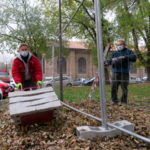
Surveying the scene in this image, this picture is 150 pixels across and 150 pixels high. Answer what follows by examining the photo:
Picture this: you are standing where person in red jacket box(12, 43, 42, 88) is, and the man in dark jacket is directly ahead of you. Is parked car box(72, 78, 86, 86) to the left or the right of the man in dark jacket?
left

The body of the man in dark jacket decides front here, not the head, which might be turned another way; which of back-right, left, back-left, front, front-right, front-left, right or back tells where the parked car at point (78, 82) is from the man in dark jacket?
back-right

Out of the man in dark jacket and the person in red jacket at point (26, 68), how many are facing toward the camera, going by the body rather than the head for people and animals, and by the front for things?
2

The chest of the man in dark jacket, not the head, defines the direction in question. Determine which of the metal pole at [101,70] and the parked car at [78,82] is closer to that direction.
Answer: the metal pole

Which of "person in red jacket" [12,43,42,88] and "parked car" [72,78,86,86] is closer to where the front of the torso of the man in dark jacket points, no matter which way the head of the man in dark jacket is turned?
the person in red jacket

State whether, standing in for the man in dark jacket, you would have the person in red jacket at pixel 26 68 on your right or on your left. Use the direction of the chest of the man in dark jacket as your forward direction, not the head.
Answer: on your right

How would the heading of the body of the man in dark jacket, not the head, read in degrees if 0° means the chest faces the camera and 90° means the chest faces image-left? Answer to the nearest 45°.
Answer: approximately 0°

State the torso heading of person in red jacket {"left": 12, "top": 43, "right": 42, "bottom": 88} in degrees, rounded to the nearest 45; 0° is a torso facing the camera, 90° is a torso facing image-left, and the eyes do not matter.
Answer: approximately 0°

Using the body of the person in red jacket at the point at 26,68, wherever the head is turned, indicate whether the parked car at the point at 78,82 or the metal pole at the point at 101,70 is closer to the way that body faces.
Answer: the metal pole

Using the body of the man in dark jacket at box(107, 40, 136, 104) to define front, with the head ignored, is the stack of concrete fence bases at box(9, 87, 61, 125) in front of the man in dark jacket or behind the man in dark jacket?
in front

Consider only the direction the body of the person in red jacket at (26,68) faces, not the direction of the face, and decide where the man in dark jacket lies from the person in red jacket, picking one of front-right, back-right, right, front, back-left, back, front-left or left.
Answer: left

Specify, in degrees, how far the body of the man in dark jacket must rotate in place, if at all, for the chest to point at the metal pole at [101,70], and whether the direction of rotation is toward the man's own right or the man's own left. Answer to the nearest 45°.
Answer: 0° — they already face it
